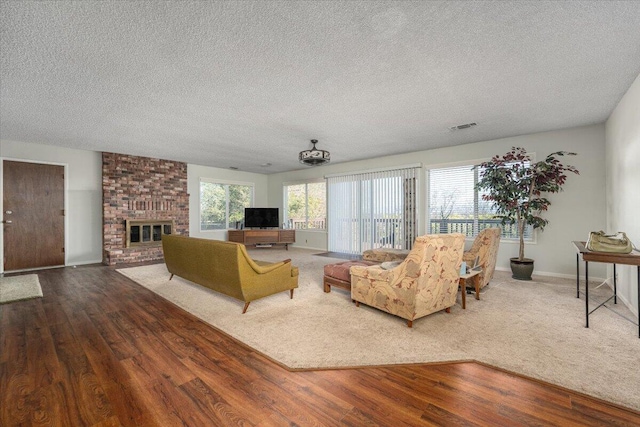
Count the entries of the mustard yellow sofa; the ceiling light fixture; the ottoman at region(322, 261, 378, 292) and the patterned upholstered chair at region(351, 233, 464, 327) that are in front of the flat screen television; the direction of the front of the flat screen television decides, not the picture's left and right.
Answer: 4

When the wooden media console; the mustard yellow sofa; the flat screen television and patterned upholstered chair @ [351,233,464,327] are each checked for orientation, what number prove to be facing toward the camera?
2

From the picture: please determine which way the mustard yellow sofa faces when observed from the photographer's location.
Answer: facing away from the viewer and to the right of the viewer

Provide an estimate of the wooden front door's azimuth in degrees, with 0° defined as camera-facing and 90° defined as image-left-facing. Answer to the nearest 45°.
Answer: approximately 315°

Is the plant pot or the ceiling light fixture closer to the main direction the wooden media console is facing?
the ceiling light fixture

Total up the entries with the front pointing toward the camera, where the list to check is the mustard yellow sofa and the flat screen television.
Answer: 1

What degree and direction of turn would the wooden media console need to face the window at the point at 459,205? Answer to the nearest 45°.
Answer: approximately 45° to its left

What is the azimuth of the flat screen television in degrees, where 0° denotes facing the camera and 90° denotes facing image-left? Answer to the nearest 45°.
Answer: approximately 0°

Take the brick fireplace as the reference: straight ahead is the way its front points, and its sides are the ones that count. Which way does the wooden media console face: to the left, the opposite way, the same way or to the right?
to the right

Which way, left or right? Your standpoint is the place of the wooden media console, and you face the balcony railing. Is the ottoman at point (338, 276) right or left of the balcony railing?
right

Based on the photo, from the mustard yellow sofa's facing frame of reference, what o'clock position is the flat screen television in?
The flat screen television is roughly at 11 o'clock from the mustard yellow sofa.
